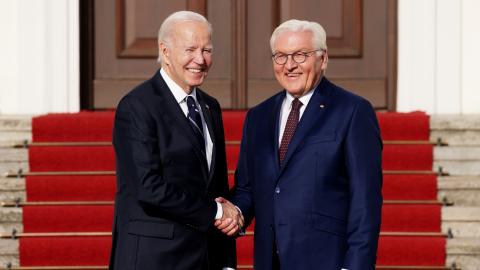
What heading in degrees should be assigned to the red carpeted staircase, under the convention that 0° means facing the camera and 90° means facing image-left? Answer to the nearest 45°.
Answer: approximately 0°

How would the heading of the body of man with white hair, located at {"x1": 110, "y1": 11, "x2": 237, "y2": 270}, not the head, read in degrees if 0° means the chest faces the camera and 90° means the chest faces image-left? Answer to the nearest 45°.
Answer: approximately 315°

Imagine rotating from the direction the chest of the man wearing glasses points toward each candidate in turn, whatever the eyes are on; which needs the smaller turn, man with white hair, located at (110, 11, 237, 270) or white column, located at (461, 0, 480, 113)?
the man with white hair

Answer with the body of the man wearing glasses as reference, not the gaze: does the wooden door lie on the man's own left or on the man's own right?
on the man's own right

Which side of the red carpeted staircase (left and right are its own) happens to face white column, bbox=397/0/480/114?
left

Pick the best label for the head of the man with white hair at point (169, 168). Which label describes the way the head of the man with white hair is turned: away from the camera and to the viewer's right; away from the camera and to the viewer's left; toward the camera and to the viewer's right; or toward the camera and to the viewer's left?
toward the camera and to the viewer's right

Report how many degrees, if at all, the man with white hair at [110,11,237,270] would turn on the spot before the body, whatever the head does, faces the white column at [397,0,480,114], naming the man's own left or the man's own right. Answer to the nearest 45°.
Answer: approximately 90° to the man's own left
